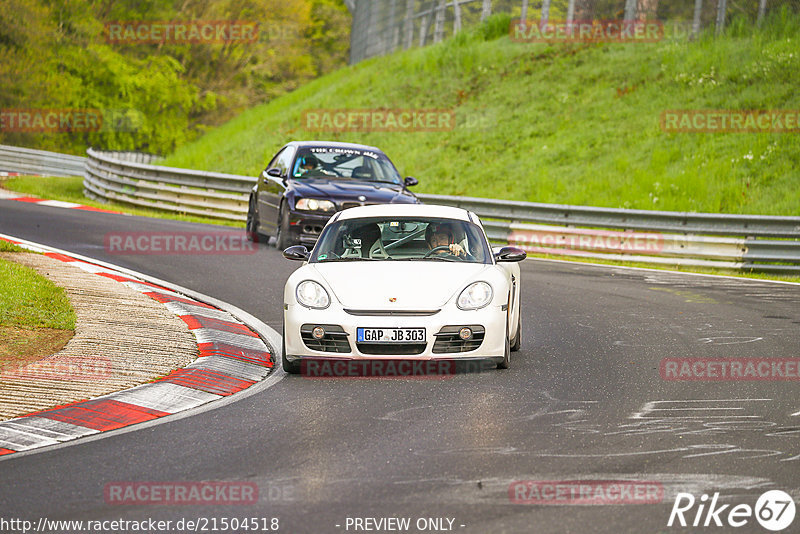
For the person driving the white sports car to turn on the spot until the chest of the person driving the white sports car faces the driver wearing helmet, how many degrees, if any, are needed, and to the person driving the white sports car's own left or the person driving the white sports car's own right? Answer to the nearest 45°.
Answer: approximately 180°

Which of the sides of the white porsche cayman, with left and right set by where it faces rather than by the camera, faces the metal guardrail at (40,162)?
back

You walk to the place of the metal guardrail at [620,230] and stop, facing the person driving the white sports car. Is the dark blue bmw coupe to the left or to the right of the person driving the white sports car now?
right

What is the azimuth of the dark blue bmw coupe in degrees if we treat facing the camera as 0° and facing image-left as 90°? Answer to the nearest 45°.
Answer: approximately 315°

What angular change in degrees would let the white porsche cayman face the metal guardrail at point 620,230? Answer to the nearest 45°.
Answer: approximately 180°

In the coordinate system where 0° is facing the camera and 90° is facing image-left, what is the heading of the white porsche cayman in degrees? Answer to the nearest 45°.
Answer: approximately 0°

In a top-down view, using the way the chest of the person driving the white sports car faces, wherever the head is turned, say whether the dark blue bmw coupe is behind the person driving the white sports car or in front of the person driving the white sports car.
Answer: behind

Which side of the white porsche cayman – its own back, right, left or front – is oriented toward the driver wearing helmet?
back
